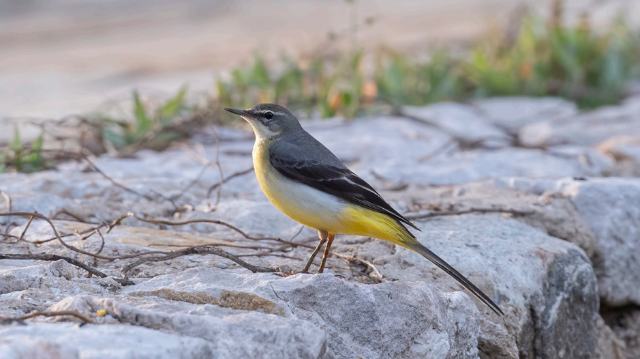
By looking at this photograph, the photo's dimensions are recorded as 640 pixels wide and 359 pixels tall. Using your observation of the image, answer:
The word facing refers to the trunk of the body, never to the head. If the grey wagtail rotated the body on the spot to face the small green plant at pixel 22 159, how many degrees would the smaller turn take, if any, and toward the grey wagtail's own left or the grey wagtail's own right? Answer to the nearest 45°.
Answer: approximately 45° to the grey wagtail's own right

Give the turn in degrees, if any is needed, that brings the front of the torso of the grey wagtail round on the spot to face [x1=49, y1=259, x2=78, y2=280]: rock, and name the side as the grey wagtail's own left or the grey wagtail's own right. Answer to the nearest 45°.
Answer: approximately 45° to the grey wagtail's own left

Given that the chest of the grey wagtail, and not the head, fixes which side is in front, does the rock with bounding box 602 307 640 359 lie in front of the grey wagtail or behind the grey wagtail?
behind

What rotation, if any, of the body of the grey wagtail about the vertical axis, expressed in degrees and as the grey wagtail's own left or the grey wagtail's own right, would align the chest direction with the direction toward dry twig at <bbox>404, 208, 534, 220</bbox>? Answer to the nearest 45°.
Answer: approximately 135° to the grey wagtail's own right

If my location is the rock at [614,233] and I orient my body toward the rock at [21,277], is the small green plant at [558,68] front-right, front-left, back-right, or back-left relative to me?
back-right

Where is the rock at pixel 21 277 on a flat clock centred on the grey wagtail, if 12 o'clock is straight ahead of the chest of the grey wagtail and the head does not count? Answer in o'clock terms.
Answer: The rock is roughly at 11 o'clock from the grey wagtail.

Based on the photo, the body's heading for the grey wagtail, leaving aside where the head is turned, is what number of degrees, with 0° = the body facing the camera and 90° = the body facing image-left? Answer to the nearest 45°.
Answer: approximately 90°

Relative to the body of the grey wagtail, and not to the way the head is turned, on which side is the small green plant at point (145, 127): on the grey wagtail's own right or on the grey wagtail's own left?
on the grey wagtail's own right

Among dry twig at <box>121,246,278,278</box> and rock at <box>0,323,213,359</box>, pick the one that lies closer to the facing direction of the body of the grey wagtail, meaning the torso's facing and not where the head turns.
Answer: the dry twig

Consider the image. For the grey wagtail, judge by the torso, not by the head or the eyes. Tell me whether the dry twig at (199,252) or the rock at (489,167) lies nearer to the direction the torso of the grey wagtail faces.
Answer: the dry twig

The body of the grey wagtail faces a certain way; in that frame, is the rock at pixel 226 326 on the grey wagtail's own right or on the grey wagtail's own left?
on the grey wagtail's own left

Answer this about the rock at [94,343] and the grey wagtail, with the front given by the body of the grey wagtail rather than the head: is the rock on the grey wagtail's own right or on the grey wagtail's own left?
on the grey wagtail's own left

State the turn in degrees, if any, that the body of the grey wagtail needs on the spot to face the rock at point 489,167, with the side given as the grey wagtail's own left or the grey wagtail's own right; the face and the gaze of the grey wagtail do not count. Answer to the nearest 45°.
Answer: approximately 135° to the grey wagtail's own right

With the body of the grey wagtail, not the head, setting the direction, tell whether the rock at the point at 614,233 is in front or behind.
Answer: behind
